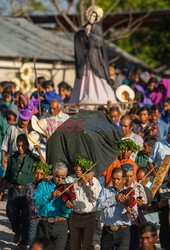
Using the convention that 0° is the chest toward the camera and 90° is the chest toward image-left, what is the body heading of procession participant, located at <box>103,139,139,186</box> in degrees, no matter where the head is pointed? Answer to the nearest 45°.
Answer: approximately 0°

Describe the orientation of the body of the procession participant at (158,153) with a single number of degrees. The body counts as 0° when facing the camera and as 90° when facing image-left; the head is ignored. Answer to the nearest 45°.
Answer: approximately 45°

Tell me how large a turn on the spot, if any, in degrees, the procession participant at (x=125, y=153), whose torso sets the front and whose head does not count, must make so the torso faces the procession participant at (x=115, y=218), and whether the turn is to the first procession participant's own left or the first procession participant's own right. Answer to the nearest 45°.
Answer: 0° — they already face them

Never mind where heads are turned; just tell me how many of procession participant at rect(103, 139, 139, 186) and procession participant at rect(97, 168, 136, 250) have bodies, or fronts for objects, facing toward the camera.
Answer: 2
